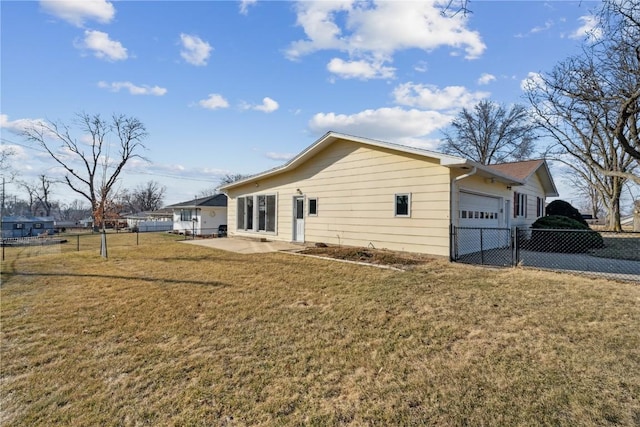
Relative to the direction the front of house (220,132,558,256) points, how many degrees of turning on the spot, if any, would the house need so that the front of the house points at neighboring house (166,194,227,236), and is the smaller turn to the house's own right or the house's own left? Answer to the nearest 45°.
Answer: approximately 180°

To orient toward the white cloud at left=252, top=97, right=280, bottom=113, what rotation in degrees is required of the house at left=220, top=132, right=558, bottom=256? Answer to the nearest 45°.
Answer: approximately 180°

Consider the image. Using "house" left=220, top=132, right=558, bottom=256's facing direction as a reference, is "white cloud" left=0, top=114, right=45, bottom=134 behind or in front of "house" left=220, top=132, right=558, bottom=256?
behind

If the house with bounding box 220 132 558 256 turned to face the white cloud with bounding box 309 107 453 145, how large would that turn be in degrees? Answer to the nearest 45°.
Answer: approximately 135° to its left

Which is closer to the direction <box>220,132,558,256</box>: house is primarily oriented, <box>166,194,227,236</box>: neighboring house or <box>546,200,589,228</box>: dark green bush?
the dark green bush

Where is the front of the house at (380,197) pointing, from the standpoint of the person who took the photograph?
facing the viewer and to the right of the viewer

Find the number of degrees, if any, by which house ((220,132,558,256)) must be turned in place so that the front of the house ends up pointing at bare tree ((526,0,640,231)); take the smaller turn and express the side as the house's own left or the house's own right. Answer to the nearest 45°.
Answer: approximately 45° to the house's own left

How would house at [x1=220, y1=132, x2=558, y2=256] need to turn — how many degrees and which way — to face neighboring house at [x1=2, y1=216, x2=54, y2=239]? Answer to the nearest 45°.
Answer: approximately 180°
